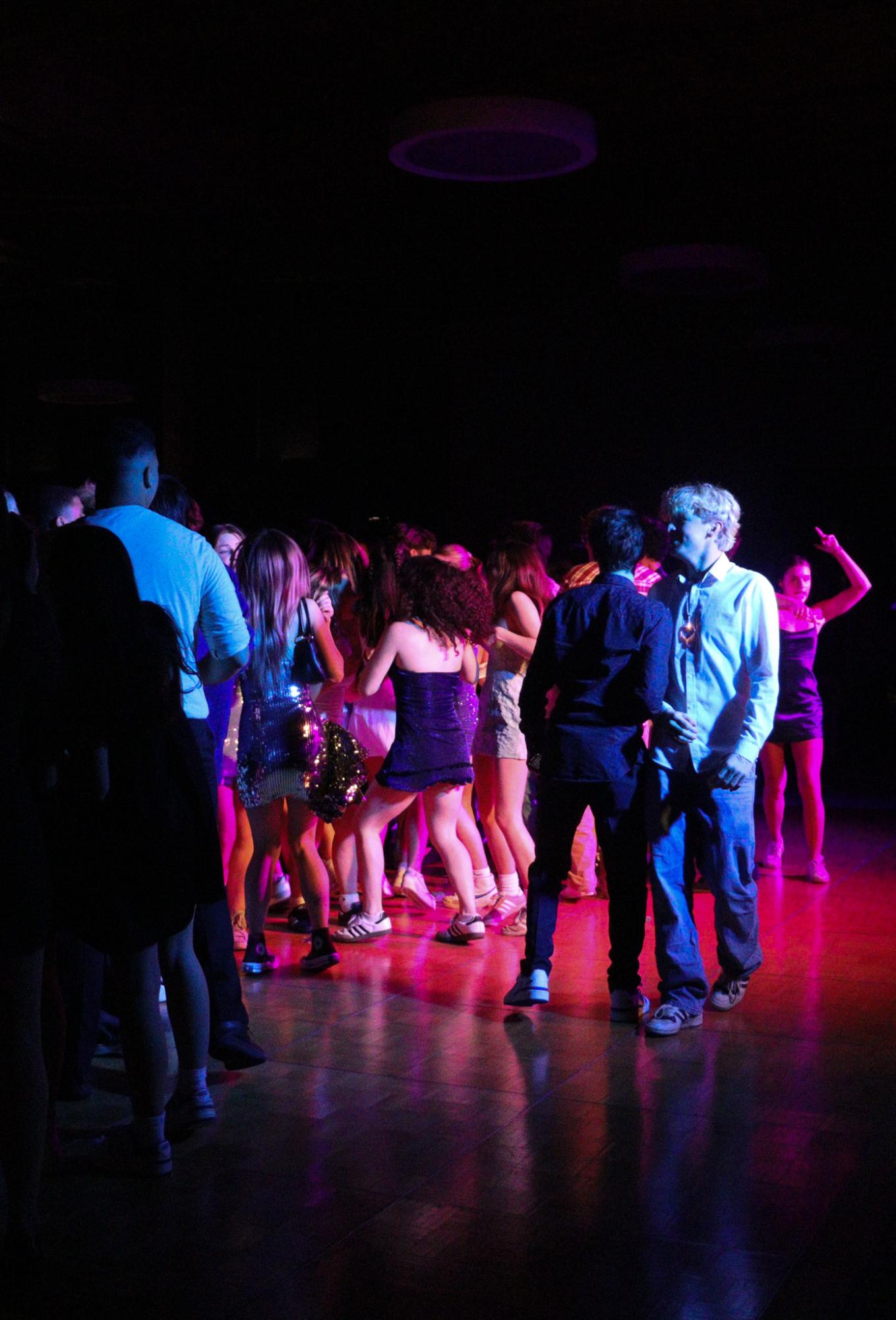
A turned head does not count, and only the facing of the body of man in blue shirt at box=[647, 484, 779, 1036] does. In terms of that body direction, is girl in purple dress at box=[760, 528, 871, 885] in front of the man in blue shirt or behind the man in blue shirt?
behind

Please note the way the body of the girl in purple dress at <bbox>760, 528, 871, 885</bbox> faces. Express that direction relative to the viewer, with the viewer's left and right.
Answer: facing the viewer

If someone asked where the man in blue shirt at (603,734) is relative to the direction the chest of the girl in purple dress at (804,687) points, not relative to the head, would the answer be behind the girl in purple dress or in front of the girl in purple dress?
in front

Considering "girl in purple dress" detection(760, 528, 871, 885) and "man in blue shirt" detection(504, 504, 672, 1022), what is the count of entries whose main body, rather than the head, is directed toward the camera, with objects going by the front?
1

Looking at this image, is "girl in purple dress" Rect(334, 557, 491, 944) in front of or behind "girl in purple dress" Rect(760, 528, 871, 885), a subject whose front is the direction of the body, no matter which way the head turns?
in front

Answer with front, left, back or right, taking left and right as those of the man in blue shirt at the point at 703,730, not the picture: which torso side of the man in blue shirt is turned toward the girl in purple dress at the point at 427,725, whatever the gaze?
right

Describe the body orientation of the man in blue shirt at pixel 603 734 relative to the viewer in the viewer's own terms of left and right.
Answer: facing away from the viewer

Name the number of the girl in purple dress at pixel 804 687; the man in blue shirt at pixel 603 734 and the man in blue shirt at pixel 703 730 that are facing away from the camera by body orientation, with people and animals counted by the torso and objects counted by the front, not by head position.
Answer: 1

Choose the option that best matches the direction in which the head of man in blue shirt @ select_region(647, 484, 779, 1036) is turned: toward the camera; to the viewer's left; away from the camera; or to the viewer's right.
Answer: to the viewer's left

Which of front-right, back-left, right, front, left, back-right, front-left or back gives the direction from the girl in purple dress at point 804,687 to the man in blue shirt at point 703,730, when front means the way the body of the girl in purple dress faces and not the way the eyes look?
front

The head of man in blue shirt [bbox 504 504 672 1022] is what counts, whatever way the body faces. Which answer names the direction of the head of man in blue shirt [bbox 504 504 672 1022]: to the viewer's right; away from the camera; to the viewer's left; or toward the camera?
away from the camera

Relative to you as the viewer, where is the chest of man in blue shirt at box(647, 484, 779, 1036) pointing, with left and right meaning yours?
facing the viewer and to the left of the viewer

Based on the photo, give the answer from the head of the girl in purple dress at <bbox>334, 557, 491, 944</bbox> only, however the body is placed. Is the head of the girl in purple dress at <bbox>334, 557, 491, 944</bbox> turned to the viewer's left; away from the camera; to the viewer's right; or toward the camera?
away from the camera
